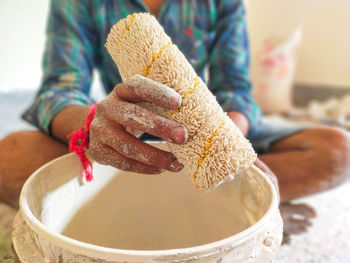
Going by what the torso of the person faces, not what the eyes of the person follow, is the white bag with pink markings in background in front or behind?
behind

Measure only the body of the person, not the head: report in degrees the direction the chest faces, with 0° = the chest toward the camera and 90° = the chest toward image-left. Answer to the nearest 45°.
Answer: approximately 0°
